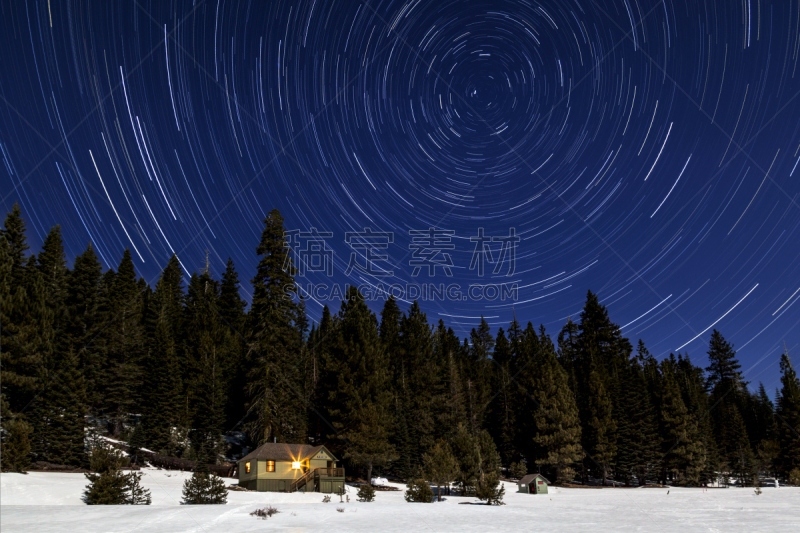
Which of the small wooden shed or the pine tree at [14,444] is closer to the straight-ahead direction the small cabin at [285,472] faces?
the small wooden shed

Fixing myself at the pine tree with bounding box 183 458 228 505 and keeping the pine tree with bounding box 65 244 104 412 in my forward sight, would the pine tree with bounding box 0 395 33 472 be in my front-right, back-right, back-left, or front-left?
front-left

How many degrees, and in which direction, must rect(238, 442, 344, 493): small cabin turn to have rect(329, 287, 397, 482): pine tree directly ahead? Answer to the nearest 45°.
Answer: approximately 90° to its left

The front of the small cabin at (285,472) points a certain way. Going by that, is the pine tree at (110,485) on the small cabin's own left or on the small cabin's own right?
on the small cabin's own right

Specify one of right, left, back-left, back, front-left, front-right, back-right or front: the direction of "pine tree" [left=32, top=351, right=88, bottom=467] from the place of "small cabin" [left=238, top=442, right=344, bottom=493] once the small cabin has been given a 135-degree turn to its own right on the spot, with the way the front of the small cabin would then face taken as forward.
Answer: front

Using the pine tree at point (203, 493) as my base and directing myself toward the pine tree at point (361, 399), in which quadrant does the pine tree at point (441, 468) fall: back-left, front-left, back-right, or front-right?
front-right

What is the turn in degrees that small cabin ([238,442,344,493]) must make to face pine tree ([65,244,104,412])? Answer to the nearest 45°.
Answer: approximately 180°

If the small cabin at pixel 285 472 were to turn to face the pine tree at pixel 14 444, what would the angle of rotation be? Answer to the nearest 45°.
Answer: approximately 90° to its right

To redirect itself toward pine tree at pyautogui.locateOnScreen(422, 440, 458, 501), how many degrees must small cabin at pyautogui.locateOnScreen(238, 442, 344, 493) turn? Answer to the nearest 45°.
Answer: approximately 45° to its left

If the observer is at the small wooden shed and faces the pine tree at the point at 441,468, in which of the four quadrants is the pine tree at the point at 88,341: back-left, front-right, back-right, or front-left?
front-right

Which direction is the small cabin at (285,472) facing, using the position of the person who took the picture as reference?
facing the viewer and to the right of the viewer

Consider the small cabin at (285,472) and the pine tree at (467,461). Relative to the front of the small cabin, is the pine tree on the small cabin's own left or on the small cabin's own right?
on the small cabin's own left
